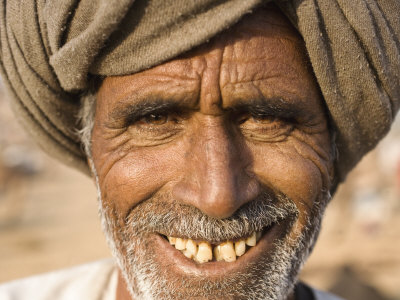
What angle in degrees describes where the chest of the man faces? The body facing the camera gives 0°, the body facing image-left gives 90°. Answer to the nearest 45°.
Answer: approximately 0°
